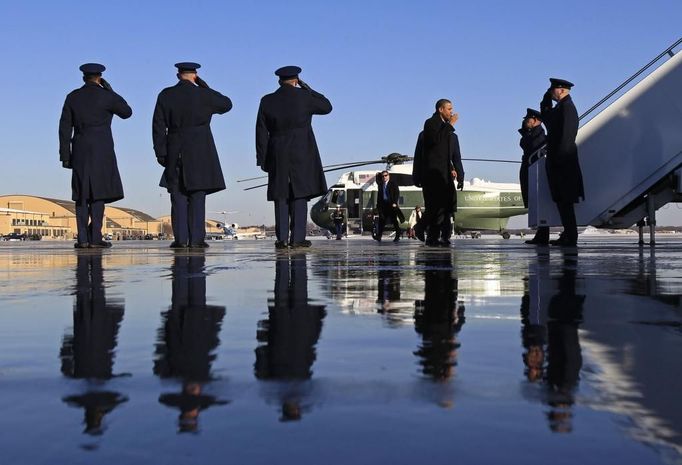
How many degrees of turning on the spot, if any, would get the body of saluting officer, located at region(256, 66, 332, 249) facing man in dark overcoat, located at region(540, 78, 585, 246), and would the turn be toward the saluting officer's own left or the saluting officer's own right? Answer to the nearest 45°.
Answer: approximately 90° to the saluting officer's own right

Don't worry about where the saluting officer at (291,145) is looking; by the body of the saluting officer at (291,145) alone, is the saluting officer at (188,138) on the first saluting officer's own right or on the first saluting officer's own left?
on the first saluting officer's own left

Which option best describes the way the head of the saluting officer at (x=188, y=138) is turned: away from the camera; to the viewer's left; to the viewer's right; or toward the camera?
away from the camera

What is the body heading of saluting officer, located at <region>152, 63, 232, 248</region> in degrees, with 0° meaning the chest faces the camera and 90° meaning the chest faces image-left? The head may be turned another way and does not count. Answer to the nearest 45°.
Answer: approximately 180°

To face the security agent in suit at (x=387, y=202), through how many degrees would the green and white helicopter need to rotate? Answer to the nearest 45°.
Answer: approximately 90° to its left

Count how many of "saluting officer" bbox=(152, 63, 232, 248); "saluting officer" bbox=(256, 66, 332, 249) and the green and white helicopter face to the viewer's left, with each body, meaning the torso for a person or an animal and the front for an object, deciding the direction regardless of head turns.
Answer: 1

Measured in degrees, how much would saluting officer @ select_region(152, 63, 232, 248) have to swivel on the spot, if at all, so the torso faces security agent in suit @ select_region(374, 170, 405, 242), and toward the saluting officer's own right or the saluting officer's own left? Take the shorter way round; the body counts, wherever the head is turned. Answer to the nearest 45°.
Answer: approximately 45° to the saluting officer's own right

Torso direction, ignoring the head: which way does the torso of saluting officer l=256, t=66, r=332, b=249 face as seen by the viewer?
away from the camera

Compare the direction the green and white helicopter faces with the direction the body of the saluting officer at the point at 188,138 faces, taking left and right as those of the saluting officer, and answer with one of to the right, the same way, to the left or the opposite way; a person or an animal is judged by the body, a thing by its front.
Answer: to the left

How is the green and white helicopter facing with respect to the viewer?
to the viewer's left

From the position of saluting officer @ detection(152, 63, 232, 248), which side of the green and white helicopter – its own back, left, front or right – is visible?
left
